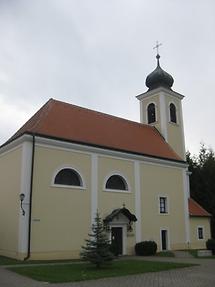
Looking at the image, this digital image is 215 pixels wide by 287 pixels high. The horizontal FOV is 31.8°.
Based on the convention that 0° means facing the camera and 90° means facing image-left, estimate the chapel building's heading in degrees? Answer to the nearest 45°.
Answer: approximately 315°

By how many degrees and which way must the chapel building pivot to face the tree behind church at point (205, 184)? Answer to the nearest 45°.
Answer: approximately 90° to its left
